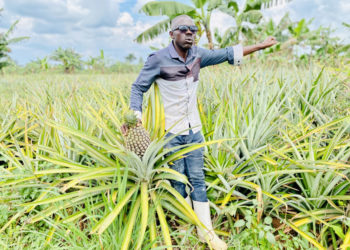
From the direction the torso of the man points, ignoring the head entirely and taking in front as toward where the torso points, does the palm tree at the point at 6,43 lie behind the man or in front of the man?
behind

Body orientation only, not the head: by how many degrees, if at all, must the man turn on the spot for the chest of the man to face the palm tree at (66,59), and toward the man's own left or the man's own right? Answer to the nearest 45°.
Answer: approximately 180°

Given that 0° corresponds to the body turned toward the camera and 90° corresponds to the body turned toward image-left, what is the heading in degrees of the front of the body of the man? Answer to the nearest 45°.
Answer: approximately 315°

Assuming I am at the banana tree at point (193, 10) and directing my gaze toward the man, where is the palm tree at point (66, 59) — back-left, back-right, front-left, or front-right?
back-right

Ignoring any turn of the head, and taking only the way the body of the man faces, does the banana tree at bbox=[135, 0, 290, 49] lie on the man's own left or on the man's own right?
on the man's own left
